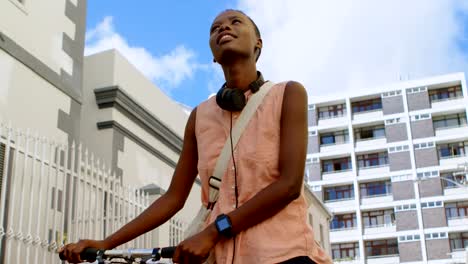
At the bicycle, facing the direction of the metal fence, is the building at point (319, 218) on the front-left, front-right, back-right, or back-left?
front-right

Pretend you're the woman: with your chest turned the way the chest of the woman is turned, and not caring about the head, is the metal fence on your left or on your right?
on your right

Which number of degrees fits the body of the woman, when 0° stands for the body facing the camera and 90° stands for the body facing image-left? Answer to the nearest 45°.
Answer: approximately 45°

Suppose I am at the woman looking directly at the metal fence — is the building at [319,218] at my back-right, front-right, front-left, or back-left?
front-right

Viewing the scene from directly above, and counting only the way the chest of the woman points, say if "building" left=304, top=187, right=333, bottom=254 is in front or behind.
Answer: behind
